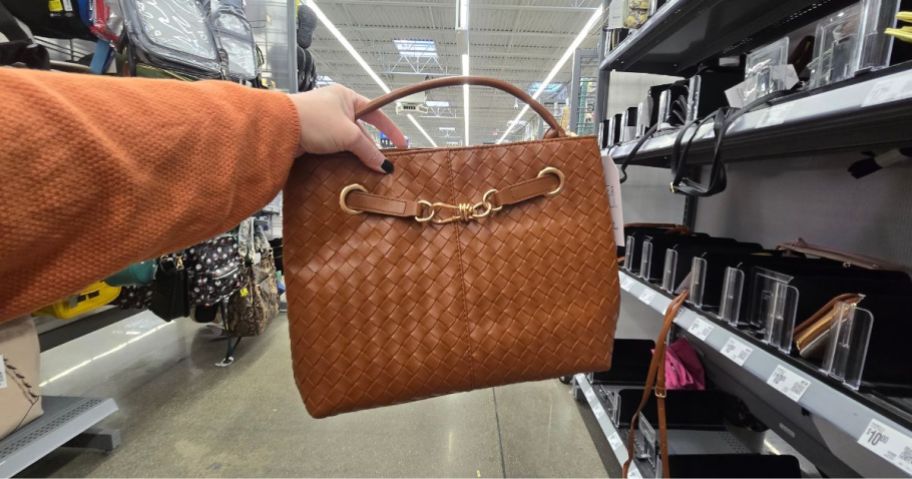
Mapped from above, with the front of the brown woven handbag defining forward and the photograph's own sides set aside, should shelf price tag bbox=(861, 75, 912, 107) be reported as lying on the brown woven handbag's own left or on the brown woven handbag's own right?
on the brown woven handbag's own left

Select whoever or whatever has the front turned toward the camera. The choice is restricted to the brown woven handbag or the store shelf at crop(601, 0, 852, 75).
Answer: the brown woven handbag

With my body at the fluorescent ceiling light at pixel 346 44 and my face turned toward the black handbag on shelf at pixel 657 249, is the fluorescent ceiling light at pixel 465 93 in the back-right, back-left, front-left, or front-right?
back-left

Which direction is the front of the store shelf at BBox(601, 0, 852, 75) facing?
to the viewer's left

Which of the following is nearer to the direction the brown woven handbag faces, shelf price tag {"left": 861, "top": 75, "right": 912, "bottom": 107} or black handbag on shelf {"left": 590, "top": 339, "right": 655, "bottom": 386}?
the shelf price tag

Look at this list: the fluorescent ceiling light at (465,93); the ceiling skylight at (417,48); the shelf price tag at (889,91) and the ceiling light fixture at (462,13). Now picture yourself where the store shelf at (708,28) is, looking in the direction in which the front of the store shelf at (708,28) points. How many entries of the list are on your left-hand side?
1

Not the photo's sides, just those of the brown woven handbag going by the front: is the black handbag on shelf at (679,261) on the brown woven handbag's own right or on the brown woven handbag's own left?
on the brown woven handbag's own left

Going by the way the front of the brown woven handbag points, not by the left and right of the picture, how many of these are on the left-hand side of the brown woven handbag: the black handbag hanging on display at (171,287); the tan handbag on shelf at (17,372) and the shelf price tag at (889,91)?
1

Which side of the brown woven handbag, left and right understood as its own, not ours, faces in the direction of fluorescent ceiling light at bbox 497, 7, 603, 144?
back

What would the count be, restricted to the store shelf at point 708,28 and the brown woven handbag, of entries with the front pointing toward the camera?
1

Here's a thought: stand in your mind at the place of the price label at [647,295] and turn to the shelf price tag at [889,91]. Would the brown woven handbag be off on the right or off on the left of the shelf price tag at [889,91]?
right

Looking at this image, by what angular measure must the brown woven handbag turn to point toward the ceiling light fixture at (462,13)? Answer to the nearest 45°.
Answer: approximately 180°

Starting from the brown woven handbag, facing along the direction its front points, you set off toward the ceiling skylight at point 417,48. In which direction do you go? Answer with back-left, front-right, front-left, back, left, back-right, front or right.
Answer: back

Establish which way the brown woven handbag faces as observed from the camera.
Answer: facing the viewer
